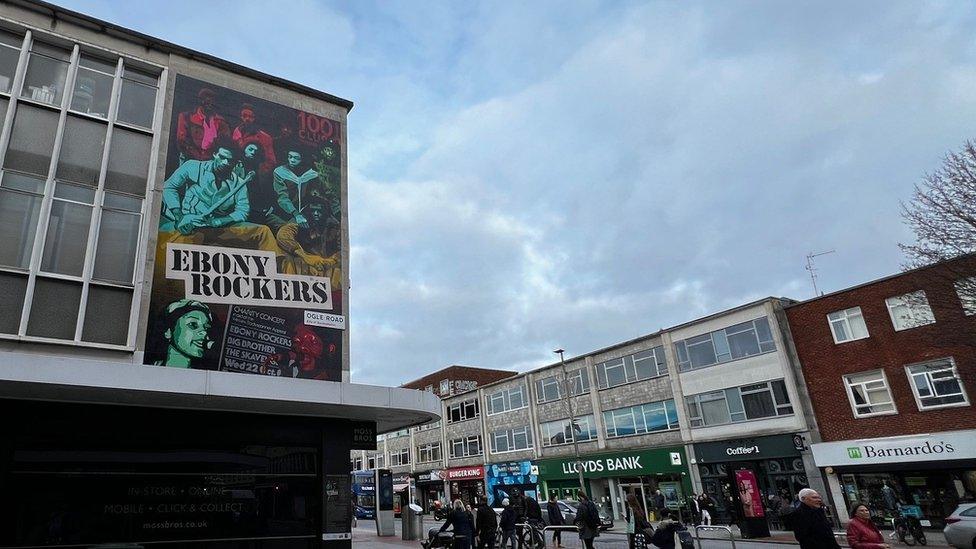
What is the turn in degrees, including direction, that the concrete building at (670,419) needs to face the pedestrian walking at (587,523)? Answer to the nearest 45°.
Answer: approximately 45° to its left

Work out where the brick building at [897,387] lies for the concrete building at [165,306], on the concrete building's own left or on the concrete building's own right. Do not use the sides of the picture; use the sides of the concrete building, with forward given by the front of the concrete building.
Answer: on the concrete building's own left

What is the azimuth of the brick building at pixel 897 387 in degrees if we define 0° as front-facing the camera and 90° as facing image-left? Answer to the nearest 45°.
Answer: approximately 45°

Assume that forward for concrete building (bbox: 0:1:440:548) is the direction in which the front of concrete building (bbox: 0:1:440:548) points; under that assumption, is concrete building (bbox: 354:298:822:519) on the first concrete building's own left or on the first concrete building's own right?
on the first concrete building's own left

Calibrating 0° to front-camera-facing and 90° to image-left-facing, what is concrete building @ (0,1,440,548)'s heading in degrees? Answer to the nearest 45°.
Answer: approximately 315°

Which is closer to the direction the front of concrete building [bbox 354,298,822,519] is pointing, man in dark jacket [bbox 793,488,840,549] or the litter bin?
the litter bin

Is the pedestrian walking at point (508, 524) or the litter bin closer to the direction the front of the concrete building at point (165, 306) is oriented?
the pedestrian walking

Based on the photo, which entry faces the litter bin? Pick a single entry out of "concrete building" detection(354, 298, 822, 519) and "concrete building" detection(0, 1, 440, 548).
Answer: "concrete building" detection(354, 298, 822, 519)
